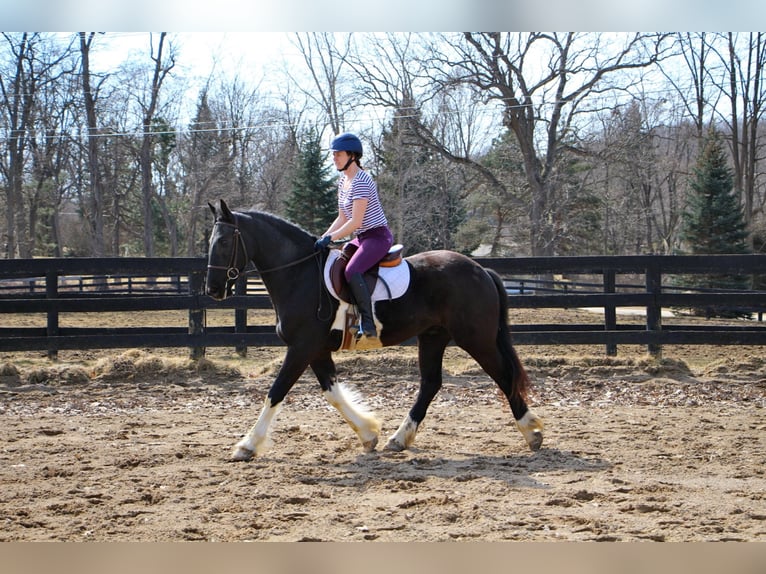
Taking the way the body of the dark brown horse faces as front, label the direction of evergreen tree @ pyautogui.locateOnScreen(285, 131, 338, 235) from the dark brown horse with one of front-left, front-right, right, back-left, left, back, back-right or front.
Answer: right

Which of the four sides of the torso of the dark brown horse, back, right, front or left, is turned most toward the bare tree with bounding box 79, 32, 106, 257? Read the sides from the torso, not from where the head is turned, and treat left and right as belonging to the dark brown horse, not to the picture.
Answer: right

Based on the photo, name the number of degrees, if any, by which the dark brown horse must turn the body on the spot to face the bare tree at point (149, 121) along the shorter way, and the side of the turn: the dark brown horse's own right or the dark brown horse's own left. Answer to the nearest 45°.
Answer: approximately 90° to the dark brown horse's own right

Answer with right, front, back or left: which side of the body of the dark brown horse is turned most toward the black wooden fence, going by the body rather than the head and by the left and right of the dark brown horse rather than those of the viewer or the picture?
right

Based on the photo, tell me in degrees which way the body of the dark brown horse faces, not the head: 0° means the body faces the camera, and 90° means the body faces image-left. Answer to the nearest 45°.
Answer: approximately 90°

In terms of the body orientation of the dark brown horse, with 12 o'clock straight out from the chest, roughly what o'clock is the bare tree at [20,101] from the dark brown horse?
The bare tree is roughly at 2 o'clock from the dark brown horse.

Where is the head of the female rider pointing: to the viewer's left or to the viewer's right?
to the viewer's left
